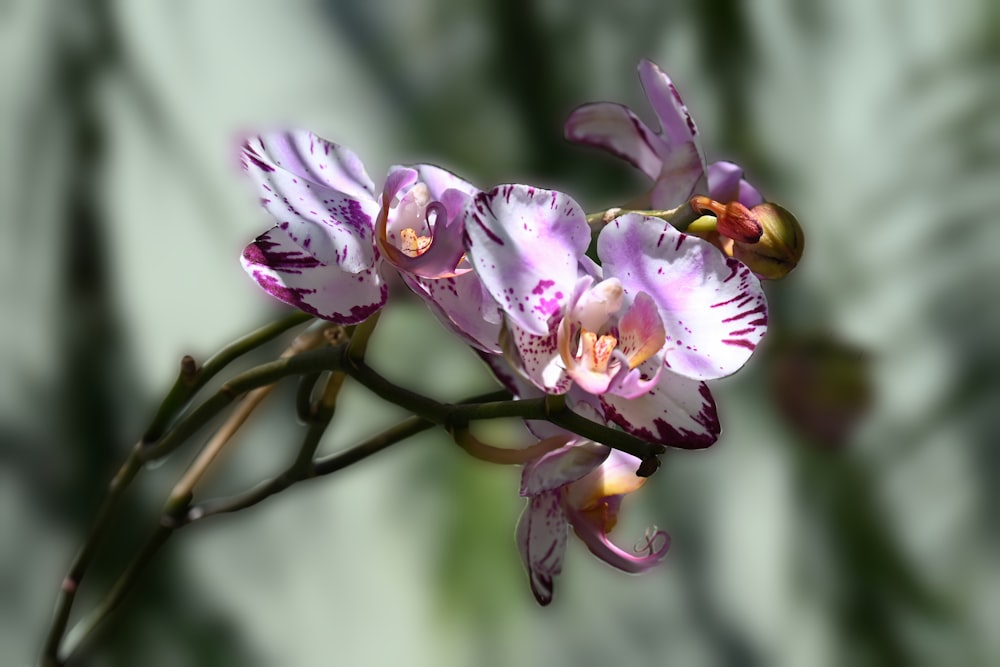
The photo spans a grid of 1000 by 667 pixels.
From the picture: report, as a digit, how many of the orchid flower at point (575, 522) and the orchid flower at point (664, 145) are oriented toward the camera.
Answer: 0

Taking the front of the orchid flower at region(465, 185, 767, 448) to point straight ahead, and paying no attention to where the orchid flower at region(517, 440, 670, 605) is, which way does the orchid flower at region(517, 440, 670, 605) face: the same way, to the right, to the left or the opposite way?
to the left

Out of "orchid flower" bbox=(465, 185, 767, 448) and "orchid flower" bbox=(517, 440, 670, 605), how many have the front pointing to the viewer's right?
1

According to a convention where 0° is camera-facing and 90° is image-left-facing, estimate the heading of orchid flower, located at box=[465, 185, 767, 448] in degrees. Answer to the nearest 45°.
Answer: approximately 0°

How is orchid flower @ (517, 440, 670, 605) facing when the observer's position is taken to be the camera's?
facing to the right of the viewer
